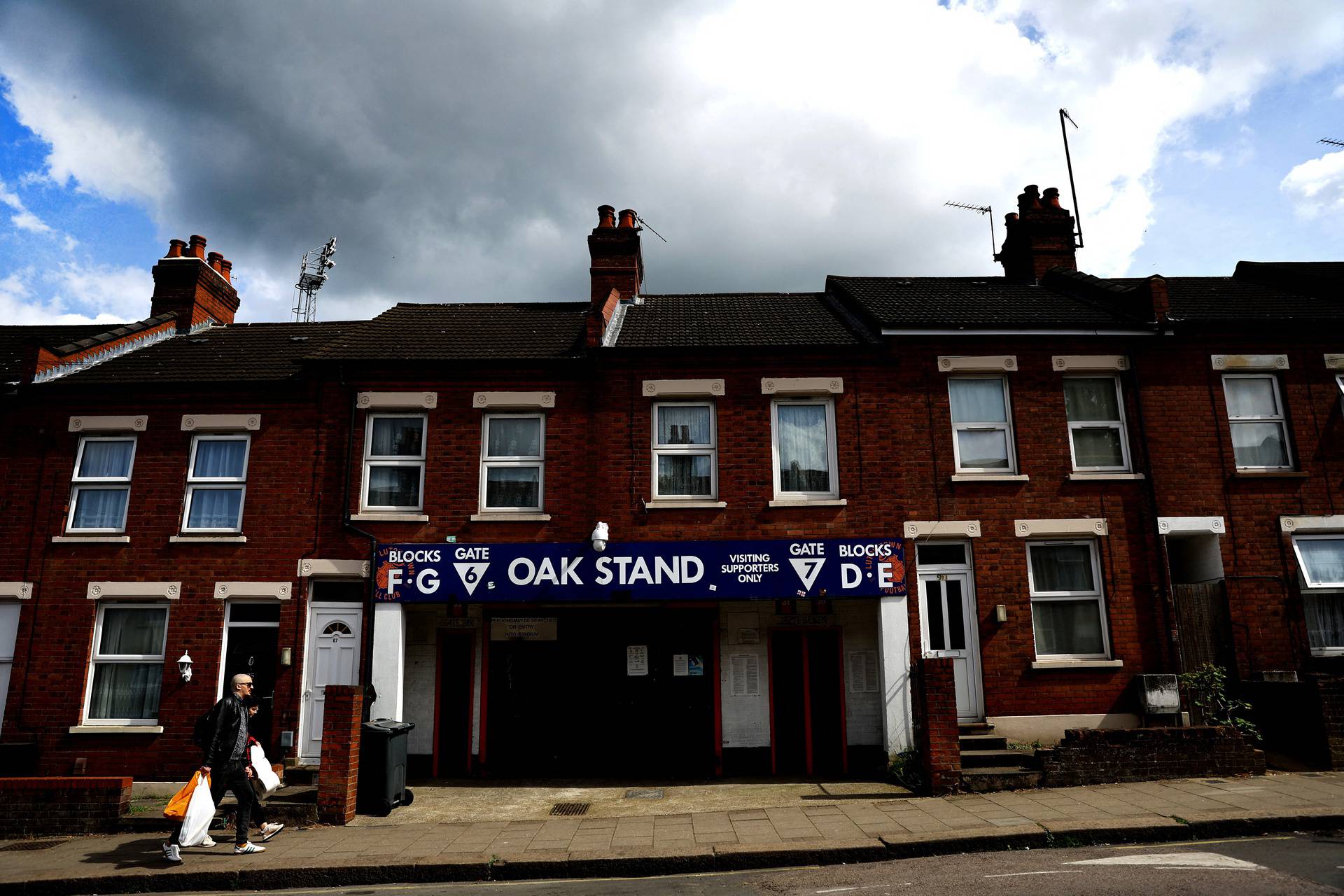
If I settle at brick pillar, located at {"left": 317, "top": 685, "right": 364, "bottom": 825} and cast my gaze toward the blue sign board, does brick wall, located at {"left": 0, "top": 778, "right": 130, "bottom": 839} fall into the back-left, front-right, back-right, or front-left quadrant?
back-left

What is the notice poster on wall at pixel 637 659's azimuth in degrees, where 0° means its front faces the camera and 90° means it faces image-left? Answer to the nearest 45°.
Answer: approximately 0°

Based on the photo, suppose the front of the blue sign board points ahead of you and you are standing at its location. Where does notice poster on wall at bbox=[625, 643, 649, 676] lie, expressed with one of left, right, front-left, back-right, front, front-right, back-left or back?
back

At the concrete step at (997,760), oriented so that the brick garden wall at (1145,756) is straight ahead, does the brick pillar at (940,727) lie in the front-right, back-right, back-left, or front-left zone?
back-right
